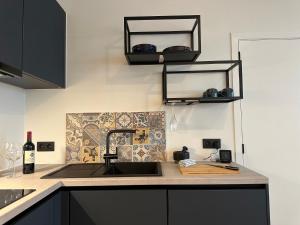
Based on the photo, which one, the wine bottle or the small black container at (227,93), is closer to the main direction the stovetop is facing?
the small black container

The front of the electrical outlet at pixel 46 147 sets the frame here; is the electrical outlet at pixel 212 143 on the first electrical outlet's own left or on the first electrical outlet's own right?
on the first electrical outlet's own left

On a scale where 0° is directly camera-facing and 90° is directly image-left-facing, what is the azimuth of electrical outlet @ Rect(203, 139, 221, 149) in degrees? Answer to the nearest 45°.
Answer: approximately 0°
